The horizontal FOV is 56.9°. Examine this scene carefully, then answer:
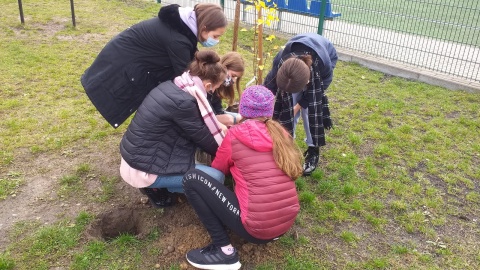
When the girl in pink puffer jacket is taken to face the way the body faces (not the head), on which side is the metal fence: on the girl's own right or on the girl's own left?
on the girl's own right

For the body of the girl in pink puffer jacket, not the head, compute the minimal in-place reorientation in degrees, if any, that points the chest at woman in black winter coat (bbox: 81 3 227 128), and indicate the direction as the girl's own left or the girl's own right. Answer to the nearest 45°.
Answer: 0° — they already face them

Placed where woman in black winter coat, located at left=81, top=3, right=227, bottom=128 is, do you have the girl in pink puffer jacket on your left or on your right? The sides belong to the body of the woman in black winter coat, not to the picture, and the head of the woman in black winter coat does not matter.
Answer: on your right

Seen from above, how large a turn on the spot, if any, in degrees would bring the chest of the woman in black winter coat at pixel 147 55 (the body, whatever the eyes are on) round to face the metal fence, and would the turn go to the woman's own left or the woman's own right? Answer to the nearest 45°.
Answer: approximately 45° to the woman's own left

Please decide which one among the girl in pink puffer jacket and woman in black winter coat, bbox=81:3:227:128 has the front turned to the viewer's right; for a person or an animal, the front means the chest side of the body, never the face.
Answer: the woman in black winter coat

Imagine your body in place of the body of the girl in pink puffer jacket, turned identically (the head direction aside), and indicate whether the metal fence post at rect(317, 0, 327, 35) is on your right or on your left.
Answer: on your right

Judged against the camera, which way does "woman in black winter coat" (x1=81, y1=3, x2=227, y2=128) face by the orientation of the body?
to the viewer's right

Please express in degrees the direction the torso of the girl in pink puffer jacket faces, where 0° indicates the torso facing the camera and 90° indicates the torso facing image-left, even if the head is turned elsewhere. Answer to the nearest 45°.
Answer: approximately 135°

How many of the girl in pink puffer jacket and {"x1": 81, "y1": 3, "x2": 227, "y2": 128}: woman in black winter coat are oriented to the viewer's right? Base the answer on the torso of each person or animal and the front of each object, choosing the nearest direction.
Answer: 1
